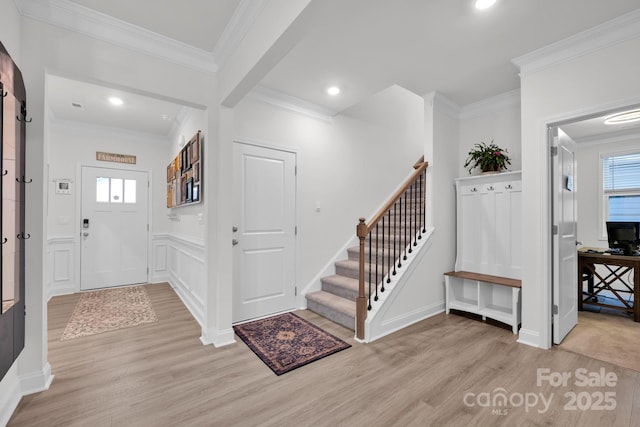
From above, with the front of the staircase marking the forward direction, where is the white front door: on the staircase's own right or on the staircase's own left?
on the staircase's own right

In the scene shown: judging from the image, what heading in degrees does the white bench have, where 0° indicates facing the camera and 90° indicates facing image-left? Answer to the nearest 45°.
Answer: approximately 45°

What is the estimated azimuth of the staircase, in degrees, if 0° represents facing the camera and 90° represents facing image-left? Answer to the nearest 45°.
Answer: approximately 45°

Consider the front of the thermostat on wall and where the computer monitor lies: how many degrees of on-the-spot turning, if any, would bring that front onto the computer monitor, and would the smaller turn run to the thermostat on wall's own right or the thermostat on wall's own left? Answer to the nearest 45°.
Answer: approximately 45° to the thermostat on wall's own left

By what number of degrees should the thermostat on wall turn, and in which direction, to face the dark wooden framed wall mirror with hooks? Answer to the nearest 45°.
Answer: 0° — it already faces it

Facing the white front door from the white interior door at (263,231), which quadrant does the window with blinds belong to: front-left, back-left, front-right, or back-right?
back-right

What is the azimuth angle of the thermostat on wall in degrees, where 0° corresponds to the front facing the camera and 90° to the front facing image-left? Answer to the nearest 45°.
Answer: approximately 0°
